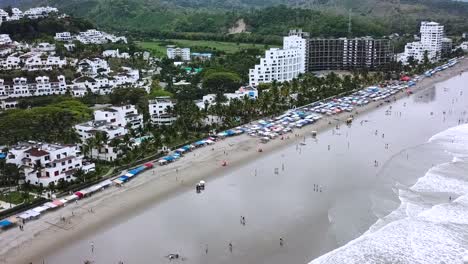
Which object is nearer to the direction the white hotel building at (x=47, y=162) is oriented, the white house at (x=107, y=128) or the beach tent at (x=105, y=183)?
the beach tent

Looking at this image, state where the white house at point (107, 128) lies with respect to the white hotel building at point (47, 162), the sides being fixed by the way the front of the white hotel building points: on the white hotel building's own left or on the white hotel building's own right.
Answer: on the white hotel building's own left

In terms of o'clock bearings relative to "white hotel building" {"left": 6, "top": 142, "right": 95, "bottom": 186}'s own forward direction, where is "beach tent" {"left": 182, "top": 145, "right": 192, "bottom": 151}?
The beach tent is roughly at 10 o'clock from the white hotel building.

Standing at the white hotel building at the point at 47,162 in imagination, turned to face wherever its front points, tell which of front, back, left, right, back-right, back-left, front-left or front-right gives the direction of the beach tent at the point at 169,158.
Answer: front-left

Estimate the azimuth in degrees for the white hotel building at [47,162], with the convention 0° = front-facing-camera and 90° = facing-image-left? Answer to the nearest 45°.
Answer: approximately 315°

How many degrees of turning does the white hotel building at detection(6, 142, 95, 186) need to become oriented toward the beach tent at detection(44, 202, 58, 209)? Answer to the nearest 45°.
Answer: approximately 45° to its right

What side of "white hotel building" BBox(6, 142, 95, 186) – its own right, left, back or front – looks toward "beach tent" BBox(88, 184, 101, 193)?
front

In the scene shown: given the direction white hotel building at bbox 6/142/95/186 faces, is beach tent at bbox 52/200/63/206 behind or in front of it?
in front

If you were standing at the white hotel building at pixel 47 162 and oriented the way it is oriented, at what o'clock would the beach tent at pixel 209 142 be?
The beach tent is roughly at 10 o'clock from the white hotel building.

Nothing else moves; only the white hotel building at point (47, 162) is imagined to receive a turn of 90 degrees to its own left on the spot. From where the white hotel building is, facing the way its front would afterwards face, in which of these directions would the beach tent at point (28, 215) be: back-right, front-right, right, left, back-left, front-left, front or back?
back-right

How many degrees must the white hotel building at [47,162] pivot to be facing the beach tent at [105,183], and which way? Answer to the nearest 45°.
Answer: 0° — it already faces it

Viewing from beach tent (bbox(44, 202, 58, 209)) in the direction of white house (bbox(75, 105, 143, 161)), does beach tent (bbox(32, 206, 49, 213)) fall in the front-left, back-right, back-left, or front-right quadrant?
back-left
